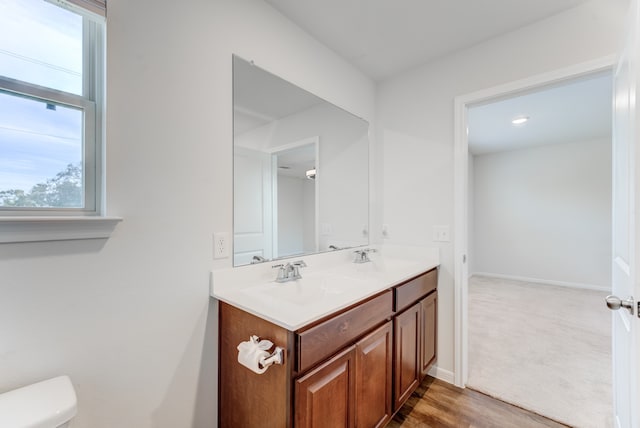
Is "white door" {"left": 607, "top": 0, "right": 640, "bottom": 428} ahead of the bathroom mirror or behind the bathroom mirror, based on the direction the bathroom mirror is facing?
ahead

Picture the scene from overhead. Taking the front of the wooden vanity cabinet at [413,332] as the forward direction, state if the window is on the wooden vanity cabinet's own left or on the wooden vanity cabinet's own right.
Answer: on the wooden vanity cabinet's own right

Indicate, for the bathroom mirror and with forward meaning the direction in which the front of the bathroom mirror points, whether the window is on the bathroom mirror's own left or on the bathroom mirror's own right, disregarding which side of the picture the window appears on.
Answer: on the bathroom mirror's own right

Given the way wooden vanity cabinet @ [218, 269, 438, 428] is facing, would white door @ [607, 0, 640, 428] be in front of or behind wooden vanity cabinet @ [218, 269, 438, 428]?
in front

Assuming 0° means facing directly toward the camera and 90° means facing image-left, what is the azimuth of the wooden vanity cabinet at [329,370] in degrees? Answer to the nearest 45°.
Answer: approximately 315°

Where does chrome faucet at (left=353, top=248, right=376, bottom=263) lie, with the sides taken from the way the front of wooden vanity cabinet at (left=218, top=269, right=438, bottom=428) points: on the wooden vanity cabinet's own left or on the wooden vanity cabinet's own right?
on the wooden vanity cabinet's own left

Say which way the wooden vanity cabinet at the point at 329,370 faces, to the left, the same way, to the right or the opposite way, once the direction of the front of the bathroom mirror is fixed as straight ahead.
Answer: the same way

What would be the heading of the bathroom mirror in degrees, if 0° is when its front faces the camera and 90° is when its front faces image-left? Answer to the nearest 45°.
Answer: approximately 315°

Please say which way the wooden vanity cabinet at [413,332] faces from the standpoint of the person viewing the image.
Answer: facing the viewer and to the right of the viewer
